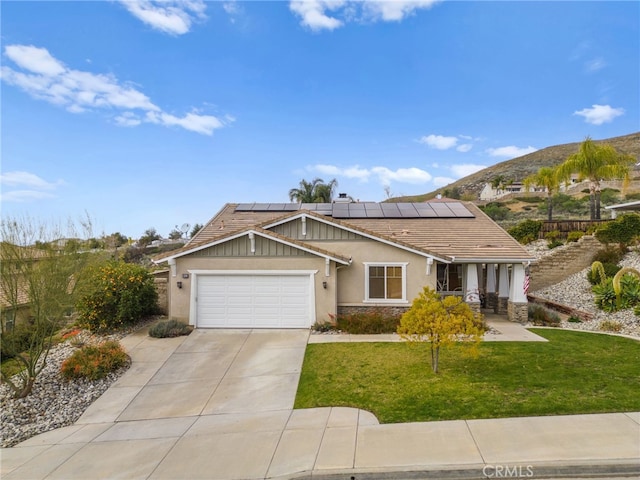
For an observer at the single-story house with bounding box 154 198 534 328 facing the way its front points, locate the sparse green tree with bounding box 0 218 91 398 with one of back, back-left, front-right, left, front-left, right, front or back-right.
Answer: front-right

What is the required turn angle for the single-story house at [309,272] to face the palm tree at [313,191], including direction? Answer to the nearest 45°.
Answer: approximately 180°

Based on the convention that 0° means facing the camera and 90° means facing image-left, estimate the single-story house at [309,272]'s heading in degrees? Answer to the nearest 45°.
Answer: approximately 0°

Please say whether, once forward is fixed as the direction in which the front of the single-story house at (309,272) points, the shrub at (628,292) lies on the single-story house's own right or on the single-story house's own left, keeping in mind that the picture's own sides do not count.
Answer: on the single-story house's own left

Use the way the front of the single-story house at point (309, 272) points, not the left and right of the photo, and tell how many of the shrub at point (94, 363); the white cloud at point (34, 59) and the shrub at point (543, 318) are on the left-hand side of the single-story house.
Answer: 1

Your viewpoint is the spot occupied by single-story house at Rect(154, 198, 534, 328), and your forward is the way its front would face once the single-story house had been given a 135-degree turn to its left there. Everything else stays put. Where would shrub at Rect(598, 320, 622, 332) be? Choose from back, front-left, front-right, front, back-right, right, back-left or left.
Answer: front-right

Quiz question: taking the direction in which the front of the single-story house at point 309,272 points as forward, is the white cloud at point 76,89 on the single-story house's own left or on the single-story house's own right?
on the single-story house's own right

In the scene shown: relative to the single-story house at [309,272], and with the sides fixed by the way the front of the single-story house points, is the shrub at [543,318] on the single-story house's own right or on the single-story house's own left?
on the single-story house's own left

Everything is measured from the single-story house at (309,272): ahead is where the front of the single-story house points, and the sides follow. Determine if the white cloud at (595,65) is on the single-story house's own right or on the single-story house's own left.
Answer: on the single-story house's own left

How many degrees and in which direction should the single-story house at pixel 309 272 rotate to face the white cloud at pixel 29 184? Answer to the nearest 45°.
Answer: approximately 90° to its right

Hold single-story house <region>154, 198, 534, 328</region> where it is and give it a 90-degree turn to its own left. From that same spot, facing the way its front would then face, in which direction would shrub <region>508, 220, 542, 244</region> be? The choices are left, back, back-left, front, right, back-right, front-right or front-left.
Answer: front-left

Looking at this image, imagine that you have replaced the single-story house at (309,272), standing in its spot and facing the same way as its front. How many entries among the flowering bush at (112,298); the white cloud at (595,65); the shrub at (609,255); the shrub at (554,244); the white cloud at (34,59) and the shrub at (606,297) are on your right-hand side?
2

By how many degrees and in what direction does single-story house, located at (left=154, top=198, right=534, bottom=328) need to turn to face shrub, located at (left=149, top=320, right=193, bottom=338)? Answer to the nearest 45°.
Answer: approximately 90° to its right

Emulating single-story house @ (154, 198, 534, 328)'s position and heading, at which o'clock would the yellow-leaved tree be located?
The yellow-leaved tree is roughly at 11 o'clock from the single-story house.

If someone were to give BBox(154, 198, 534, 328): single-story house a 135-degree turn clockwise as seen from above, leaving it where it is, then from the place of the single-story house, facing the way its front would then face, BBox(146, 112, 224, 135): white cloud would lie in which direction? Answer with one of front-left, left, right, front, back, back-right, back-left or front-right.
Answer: front

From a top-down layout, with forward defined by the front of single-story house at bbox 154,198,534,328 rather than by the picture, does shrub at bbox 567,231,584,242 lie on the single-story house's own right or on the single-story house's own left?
on the single-story house's own left

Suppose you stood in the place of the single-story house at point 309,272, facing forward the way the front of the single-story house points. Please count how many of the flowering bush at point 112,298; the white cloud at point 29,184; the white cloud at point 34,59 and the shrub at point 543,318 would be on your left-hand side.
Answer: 1
